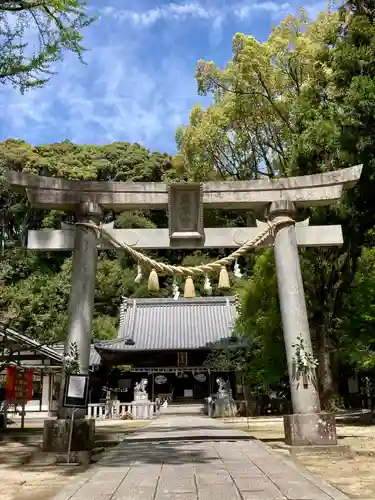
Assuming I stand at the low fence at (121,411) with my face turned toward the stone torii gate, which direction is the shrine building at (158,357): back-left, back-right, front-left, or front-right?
back-left

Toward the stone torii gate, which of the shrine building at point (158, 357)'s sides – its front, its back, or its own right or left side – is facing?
front

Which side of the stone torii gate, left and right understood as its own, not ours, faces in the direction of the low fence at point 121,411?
back

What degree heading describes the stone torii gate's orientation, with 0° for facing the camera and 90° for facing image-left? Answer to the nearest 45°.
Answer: approximately 0°

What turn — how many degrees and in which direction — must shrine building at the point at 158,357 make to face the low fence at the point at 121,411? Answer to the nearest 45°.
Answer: approximately 45° to its right

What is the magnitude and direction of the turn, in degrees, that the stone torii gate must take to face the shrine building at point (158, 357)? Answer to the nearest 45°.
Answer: approximately 180°

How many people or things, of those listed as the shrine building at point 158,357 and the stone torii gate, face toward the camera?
2

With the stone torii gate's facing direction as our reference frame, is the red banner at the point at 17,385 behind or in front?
behind
